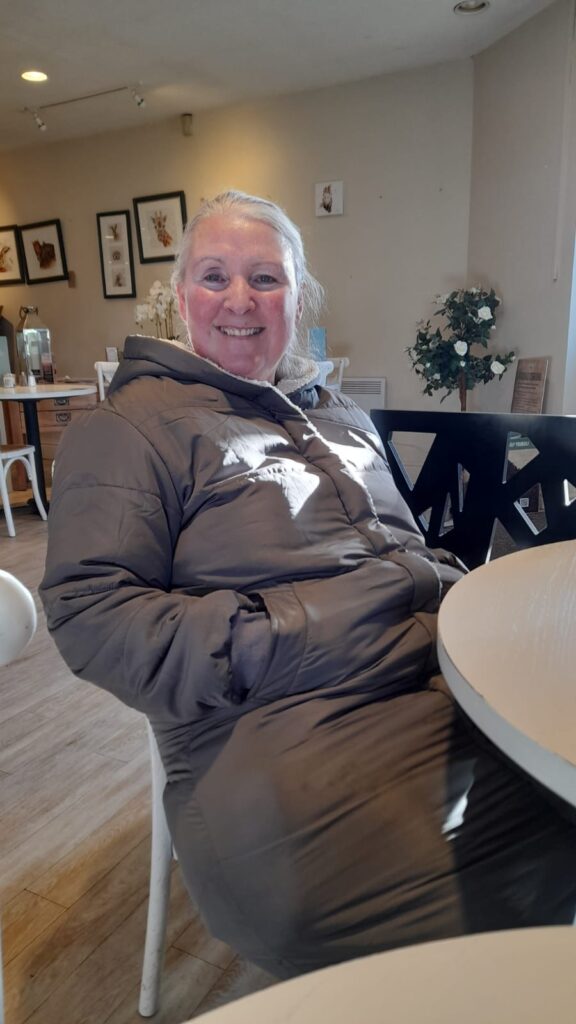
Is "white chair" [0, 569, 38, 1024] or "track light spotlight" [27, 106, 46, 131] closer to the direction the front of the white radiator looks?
the white chair

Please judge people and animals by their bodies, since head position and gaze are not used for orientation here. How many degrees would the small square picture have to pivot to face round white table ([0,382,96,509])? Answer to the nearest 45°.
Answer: approximately 45° to its right

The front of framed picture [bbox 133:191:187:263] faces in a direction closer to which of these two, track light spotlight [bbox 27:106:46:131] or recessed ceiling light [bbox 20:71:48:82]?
the recessed ceiling light

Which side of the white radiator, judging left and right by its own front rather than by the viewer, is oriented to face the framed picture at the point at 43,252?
right

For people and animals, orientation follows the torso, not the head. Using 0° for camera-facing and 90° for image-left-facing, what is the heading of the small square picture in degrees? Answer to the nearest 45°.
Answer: approximately 0°

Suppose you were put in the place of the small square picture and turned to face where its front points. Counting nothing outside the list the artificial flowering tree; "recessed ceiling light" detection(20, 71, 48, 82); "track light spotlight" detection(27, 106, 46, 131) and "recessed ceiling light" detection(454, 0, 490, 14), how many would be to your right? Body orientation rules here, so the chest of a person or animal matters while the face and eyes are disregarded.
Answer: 2

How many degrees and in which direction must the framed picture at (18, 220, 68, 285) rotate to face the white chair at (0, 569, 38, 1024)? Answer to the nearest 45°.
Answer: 0° — it already faces it

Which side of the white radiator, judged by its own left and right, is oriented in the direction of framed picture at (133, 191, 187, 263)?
right

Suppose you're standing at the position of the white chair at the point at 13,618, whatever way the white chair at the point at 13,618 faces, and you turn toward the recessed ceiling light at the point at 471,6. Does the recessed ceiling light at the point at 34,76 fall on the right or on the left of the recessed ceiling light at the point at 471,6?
left

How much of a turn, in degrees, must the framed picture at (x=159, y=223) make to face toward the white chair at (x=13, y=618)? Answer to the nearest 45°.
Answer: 0° — it already faces it
